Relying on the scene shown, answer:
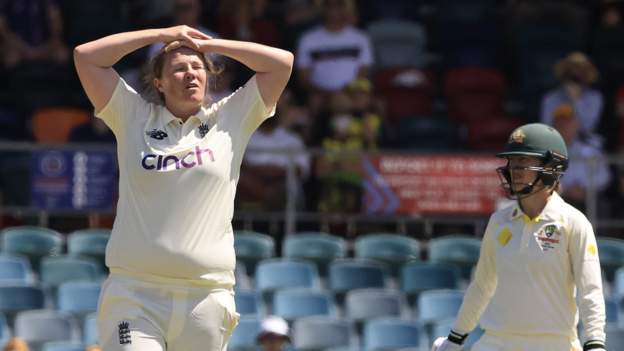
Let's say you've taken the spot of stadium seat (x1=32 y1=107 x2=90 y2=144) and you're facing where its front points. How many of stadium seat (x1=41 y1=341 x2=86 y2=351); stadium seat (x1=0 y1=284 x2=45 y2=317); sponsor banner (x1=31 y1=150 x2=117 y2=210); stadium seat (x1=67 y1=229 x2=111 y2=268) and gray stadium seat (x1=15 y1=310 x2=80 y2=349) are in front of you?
5

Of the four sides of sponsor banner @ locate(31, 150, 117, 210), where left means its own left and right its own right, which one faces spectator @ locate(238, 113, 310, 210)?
left

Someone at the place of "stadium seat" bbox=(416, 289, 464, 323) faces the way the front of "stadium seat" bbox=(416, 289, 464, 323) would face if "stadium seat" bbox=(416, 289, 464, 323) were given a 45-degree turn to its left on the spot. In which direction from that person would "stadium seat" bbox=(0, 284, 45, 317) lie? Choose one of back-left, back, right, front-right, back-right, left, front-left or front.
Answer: back-right

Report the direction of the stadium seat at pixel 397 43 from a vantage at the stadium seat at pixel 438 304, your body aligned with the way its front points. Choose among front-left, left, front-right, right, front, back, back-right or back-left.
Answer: back

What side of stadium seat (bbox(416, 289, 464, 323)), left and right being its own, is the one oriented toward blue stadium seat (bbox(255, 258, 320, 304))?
right

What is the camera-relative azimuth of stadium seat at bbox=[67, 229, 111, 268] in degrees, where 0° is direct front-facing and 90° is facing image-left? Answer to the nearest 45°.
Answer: approximately 0°

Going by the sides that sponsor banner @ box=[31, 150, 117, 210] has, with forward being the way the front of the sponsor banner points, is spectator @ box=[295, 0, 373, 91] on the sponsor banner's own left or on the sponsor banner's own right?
on the sponsor banner's own left
